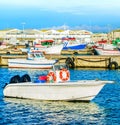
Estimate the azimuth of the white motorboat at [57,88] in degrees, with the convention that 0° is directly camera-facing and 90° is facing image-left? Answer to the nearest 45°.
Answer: approximately 270°
